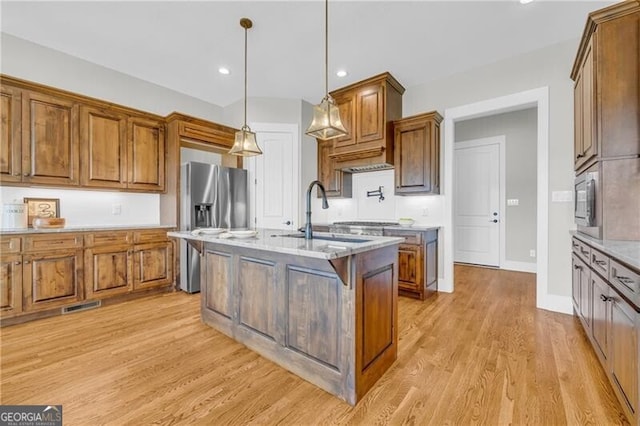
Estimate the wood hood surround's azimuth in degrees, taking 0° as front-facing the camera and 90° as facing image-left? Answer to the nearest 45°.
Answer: approximately 45°

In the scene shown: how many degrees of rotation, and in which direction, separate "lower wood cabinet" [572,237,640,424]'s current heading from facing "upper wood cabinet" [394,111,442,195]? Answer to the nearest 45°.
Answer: approximately 45° to its right

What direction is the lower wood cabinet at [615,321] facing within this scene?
to the viewer's left

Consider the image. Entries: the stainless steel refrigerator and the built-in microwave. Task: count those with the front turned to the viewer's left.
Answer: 1

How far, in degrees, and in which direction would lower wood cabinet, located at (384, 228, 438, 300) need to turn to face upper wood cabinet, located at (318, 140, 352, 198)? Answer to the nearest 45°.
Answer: approximately 90° to its right

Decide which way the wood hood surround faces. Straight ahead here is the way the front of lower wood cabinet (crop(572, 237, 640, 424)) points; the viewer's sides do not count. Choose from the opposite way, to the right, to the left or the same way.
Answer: to the left

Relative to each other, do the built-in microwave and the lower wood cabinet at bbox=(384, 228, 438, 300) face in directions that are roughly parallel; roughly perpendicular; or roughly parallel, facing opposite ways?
roughly perpendicular

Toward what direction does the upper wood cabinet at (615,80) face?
to the viewer's left

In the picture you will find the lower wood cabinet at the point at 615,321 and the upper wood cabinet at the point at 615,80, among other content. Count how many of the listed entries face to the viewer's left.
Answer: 2

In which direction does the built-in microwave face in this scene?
to the viewer's left

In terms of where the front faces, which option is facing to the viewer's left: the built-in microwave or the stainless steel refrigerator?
the built-in microwave

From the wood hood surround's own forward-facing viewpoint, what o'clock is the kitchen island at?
The kitchen island is roughly at 11 o'clock from the wood hood surround.

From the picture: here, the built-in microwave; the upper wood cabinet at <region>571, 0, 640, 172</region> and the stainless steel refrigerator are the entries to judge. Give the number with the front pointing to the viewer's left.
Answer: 2

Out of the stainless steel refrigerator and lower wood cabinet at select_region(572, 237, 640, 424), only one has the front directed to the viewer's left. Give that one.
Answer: the lower wood cabinet
